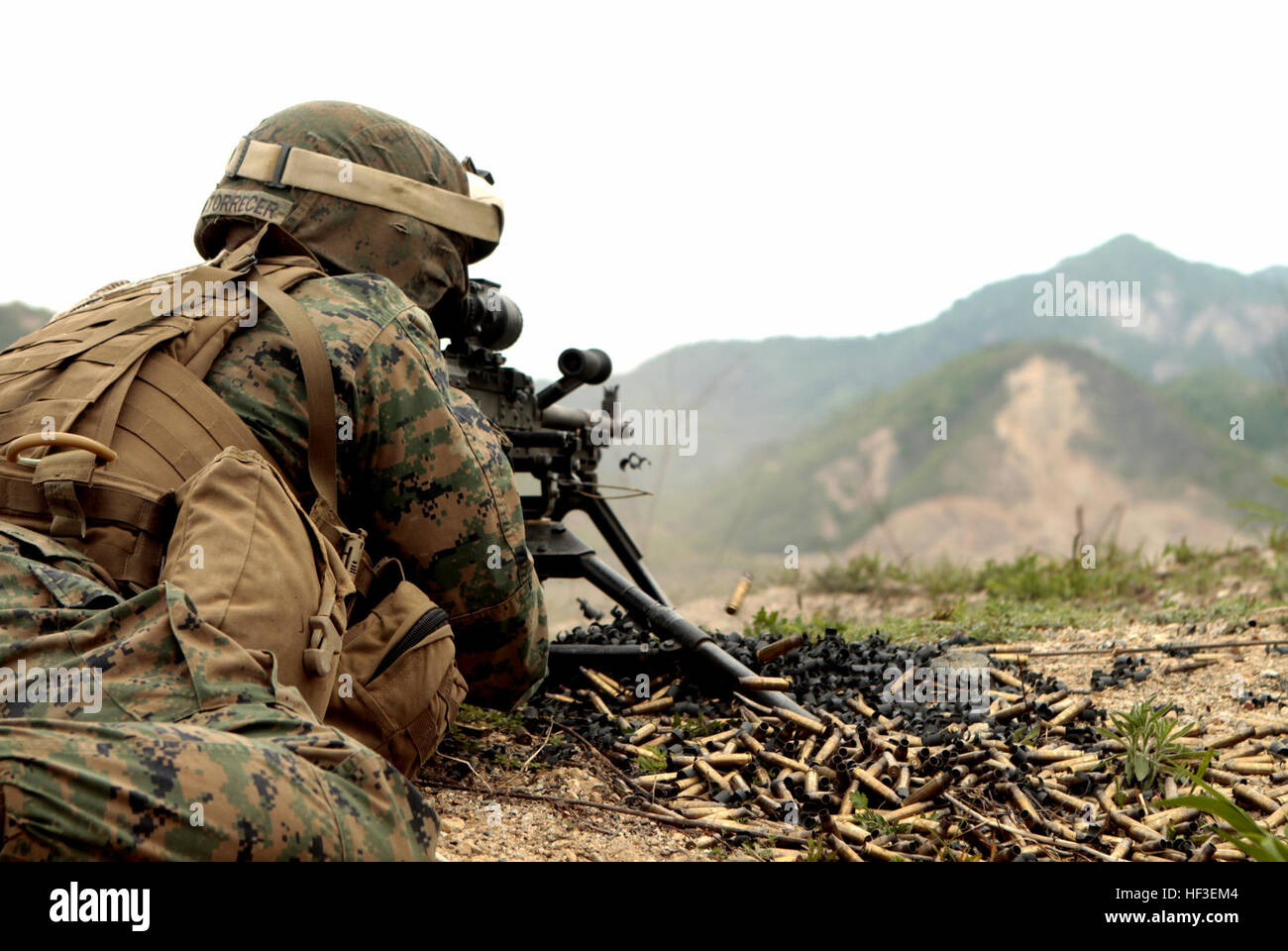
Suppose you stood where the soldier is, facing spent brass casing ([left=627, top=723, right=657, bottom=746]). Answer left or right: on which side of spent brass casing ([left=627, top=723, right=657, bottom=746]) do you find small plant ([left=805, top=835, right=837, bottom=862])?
right

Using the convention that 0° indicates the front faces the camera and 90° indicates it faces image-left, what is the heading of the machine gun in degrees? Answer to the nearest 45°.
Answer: approximately 225°

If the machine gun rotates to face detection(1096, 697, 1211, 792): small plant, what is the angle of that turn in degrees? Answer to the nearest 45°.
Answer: approximately 90° to its right

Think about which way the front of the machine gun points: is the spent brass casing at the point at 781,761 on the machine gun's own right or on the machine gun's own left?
on the machine gun's own right

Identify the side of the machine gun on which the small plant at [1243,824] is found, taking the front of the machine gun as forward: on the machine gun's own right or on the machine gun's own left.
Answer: on the machine gun's own right

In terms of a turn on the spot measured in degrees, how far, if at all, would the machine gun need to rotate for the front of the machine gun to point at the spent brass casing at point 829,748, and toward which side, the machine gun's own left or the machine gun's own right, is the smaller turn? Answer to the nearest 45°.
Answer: approximately 90° to the machine gun's own right
